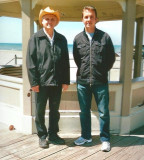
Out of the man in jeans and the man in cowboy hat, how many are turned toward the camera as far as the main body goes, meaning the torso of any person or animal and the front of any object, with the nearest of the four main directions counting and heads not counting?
2

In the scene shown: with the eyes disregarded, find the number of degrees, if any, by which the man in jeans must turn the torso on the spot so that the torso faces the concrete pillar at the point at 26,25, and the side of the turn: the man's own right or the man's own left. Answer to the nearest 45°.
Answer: approximately 90° to the man's own right

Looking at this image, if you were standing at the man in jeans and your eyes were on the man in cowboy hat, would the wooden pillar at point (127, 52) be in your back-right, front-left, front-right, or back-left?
back-right

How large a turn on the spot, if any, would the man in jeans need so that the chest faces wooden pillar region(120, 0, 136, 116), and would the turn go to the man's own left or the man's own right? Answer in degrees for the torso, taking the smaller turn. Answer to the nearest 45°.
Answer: approximately 135° to the man's own left

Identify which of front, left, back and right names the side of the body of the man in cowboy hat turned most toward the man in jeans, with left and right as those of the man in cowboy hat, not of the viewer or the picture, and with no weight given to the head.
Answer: left

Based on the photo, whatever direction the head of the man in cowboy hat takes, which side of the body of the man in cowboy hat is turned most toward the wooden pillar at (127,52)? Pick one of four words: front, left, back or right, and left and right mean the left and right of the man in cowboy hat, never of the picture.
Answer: left

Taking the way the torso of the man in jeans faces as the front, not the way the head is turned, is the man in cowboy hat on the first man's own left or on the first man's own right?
on the first man's own right

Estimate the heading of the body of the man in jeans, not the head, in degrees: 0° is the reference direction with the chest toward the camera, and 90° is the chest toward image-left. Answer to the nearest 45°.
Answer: approximately 0°

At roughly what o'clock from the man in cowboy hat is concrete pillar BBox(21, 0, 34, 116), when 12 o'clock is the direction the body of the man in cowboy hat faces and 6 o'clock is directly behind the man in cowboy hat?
The concrete pillar is roughly at 5 o'clock from the man in cowboy hat.
